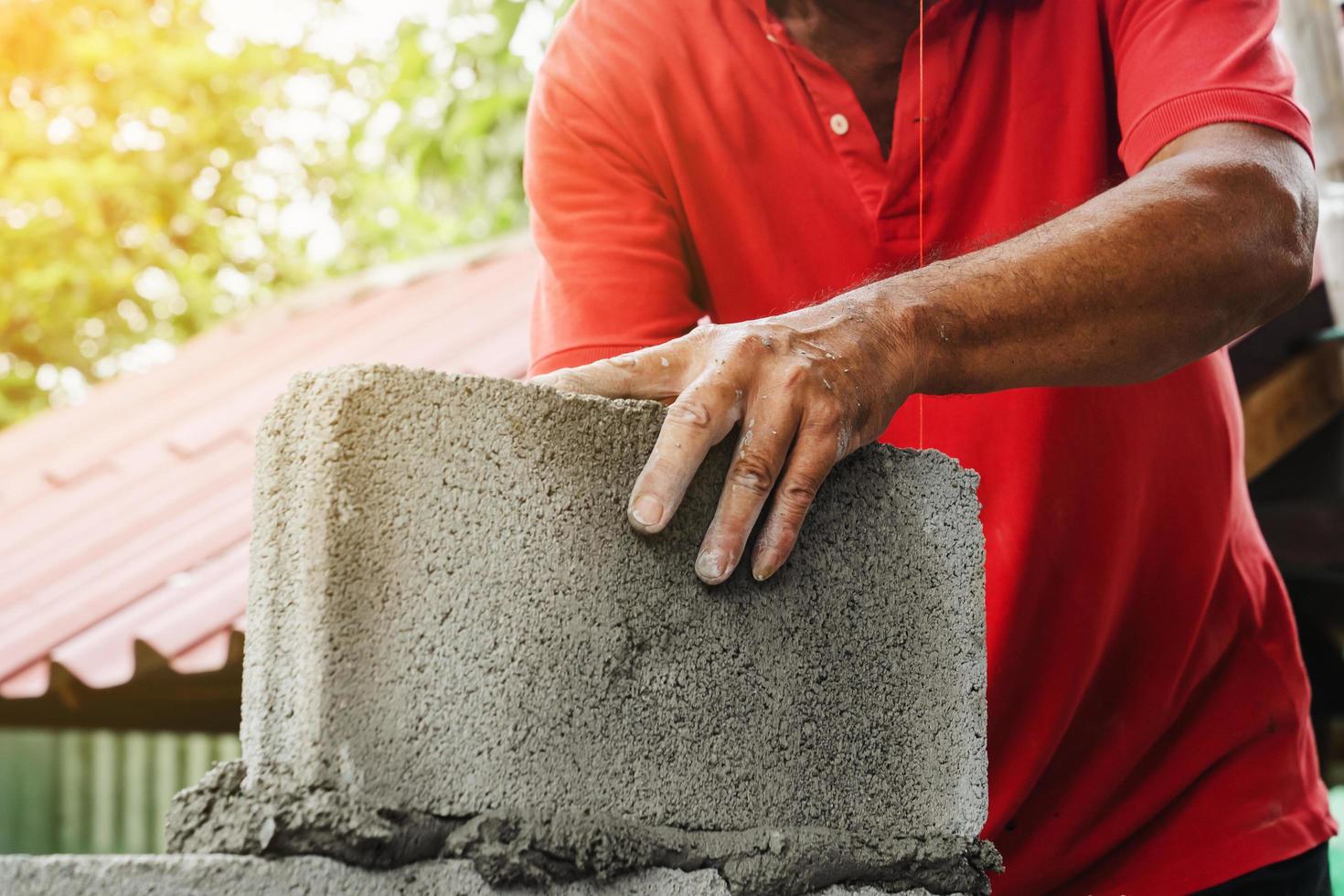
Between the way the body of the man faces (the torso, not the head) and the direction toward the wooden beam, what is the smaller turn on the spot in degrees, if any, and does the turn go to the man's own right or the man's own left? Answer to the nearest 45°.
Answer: approximately 135° to the man's own left

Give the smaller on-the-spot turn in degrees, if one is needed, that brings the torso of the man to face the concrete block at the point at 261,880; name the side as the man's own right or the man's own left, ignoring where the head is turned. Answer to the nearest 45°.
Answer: approximately 45° to the man's own right

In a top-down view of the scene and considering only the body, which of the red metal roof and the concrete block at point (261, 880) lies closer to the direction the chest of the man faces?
the concrete block

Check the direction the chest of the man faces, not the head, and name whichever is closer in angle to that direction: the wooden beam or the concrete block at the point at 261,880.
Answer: the concrete block

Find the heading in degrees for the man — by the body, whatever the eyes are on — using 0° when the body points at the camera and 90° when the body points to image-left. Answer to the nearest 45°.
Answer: approximately 0°

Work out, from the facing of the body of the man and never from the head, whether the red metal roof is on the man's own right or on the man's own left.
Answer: on the man's own right
